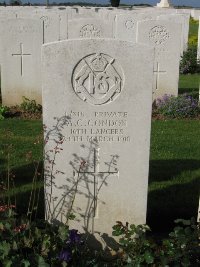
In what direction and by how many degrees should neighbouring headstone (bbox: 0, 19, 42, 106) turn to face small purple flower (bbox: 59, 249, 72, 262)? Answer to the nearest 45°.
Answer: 0° — it already faces it

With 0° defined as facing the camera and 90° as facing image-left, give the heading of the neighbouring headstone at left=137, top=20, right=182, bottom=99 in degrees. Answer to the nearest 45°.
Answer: approximately 0°

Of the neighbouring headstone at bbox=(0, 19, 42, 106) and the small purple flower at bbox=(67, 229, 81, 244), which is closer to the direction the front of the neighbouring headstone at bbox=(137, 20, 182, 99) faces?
the small purple flower

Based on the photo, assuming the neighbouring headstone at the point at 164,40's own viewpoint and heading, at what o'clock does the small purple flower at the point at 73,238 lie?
The small purple flower is roughly at 12 o'clock from the neighbouring headstone.

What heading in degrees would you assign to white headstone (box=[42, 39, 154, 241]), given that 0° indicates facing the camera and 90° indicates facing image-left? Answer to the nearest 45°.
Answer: approximately 0°

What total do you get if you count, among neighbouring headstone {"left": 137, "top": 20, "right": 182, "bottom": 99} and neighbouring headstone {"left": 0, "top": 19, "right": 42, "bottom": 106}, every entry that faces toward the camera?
2

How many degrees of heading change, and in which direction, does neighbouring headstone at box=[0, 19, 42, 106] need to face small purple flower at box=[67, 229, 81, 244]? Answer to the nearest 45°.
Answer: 0° — it already faces it
